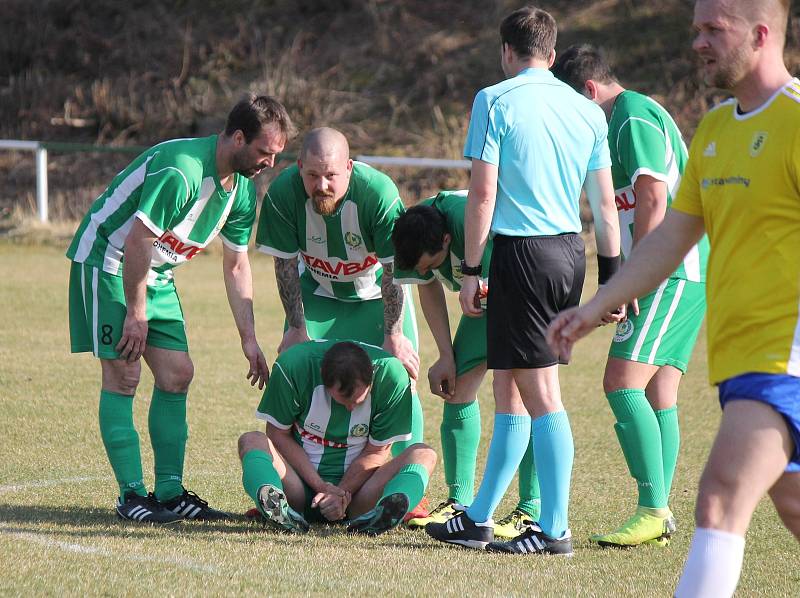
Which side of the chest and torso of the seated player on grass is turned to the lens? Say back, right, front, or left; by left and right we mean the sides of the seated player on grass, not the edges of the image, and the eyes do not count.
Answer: front

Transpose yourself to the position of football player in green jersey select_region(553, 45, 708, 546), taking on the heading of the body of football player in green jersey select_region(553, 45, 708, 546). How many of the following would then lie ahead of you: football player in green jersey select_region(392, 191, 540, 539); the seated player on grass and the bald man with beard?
3

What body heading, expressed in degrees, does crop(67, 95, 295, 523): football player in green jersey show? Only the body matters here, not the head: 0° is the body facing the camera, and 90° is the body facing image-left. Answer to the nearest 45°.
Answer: approximately 315°

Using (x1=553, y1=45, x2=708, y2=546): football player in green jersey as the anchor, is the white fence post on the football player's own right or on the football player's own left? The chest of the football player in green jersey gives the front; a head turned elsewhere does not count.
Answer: on the football player's own right

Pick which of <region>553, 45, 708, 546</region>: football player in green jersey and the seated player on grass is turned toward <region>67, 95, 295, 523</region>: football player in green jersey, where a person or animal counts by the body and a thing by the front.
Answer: <region>553, 45, 708, 546</region>: football player in green jersey

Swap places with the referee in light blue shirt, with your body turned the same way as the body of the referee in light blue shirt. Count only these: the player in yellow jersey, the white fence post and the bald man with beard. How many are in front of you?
2

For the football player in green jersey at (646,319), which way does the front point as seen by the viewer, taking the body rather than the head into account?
to the viewer's left

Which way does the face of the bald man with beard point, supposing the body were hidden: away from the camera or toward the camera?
toward the camera

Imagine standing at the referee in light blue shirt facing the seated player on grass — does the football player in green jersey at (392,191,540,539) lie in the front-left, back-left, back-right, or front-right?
front-right

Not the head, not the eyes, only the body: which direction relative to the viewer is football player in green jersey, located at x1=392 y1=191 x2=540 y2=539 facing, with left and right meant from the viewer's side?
facing the viewer and to the left of the viewer

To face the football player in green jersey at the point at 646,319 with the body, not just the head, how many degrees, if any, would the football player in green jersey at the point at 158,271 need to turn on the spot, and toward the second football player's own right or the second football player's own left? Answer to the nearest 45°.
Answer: approximately 45° to the second football player's own left

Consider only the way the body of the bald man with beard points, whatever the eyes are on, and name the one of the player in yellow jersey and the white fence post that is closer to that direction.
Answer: the player in yellow jersey

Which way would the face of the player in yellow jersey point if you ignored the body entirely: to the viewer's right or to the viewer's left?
to the viewer's left

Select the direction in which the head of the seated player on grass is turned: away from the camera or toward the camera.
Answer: toward the camera

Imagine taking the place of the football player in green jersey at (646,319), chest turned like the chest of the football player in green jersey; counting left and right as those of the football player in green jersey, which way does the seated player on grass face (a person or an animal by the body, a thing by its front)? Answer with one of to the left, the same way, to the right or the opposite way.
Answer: to the left

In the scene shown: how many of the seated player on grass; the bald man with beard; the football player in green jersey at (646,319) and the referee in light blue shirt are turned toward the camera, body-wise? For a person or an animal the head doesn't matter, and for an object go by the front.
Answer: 2
